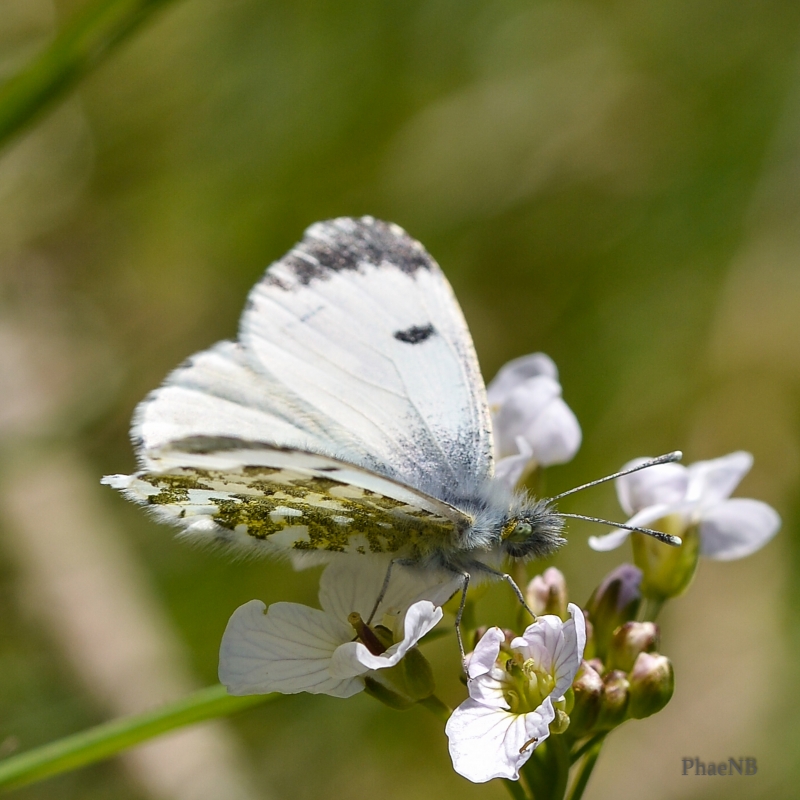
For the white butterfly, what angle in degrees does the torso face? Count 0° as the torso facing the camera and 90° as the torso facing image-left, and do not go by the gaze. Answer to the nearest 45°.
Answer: approximately 270°
